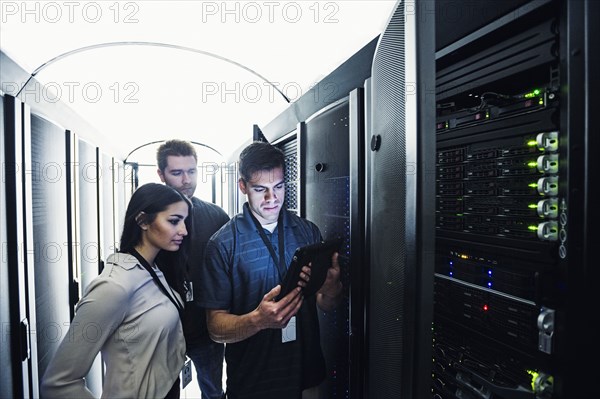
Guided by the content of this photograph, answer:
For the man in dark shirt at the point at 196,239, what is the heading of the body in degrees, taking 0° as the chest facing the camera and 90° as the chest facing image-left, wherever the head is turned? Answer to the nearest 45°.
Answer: approximately 315°

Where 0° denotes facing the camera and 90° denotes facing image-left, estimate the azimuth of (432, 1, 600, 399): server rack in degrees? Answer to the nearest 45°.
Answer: approximately 45°

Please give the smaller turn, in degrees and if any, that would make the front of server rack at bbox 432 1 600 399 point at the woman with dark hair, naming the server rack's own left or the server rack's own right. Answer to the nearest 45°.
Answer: approximately 45° to the server rack's own right

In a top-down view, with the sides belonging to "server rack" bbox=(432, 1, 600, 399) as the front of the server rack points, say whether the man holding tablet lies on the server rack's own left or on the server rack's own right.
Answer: on the server rack's own right

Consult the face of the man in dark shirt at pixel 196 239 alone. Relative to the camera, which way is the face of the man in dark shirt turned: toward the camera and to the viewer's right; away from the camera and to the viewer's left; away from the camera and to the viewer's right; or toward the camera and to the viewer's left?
toward the camera and to the viewer's right
